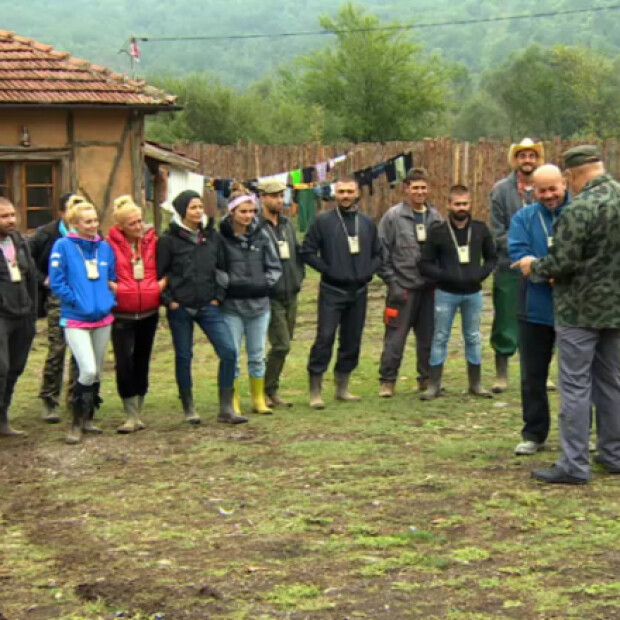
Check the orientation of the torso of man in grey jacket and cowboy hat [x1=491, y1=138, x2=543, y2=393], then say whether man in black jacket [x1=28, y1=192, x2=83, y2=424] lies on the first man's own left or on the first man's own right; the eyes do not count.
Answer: on the first man's own right

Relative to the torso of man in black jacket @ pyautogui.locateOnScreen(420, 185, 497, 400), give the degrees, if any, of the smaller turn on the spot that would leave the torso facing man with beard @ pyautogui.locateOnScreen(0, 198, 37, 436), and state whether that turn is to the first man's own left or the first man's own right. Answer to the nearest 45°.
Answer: approximately 45° to the first man's own right

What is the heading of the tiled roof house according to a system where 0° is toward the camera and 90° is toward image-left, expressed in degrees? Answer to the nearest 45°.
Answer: approximately 0°

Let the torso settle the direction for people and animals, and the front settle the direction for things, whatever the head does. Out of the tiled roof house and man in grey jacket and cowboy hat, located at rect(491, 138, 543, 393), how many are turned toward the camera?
2

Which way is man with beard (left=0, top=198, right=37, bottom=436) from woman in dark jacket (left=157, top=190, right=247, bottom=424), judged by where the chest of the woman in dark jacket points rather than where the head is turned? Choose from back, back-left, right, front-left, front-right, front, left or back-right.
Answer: back-right

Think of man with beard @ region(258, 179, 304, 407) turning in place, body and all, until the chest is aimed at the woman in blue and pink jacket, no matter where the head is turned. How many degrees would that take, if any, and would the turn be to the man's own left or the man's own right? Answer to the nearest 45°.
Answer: approximately 90° to the man's own right

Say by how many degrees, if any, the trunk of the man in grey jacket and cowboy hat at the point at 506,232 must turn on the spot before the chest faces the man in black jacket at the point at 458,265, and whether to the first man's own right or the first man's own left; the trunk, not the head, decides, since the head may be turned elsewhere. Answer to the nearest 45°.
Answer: approximately 90° to the first man's own right

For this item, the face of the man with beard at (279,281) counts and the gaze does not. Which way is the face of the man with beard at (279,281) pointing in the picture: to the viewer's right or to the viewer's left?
to the viewer's right

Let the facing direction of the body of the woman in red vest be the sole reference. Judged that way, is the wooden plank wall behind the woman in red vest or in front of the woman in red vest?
behind

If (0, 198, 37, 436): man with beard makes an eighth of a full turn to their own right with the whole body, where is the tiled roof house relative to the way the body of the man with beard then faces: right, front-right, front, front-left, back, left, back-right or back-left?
back

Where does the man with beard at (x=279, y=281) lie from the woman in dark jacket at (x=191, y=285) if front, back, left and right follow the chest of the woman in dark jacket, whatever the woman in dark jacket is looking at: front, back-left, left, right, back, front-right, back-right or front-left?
left
